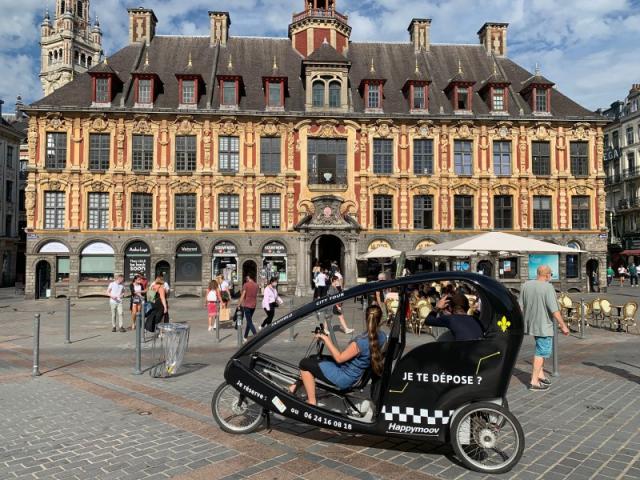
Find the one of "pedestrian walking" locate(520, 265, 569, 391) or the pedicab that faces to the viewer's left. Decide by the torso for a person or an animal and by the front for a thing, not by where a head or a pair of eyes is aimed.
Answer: the pedicab

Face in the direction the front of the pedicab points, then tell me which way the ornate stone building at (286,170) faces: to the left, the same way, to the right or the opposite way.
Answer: to the left

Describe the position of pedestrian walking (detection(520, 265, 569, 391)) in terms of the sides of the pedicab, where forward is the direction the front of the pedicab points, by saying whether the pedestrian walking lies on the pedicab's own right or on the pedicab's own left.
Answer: on the pedicab's own right

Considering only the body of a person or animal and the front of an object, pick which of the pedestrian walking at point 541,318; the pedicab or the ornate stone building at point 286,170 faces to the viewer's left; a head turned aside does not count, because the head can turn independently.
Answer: the pedicab

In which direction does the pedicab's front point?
to the viewer's left

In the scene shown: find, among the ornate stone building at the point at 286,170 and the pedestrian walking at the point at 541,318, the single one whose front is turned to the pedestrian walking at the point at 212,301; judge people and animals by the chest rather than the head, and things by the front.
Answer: the ornate stone building

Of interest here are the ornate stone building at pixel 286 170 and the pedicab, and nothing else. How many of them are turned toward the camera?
1

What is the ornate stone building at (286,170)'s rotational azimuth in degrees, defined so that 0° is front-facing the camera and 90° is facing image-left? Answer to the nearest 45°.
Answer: approximately 0°

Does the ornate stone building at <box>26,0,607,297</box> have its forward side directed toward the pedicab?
yes

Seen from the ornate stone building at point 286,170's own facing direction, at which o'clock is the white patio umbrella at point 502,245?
The white patio umbrella is roughly at 11 o'clock from the ornate stone building.
